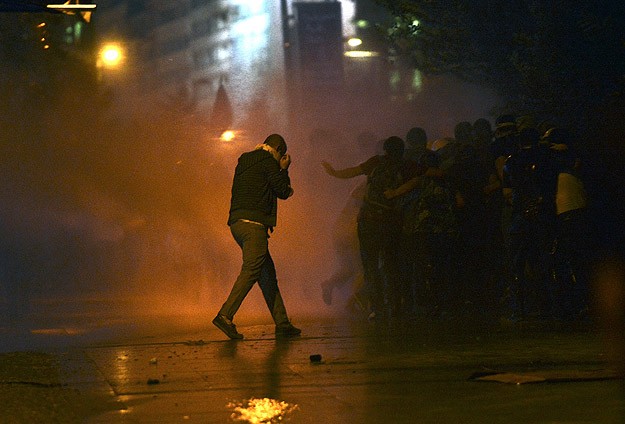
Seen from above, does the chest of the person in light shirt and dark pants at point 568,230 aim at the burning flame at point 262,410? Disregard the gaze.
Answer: no

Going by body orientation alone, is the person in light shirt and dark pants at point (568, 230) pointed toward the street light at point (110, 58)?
no
